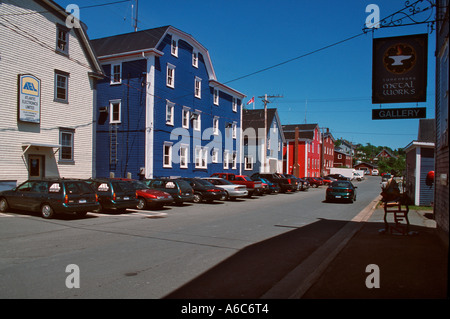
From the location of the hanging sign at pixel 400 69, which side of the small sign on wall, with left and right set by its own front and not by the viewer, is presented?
front

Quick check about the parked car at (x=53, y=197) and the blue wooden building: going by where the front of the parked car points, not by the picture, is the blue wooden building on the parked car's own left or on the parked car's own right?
on the parked car's own right

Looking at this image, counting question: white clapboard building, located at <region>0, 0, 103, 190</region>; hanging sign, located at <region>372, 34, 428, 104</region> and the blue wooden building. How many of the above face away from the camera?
0

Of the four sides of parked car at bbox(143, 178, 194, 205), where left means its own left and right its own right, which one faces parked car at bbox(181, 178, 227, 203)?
right

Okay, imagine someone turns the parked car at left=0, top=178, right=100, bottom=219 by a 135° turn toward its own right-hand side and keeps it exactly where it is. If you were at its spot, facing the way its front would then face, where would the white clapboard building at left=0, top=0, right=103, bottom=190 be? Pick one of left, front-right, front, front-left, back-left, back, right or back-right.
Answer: left

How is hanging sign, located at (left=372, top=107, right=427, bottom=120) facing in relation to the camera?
toward the camera

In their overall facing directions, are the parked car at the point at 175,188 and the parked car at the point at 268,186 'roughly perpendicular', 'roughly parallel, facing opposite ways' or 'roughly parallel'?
roughly parallel

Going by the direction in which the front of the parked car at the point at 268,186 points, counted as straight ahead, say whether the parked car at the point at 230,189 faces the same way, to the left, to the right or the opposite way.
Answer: the same way

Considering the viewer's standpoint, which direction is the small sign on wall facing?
facing the viewer and to the right of the viewer

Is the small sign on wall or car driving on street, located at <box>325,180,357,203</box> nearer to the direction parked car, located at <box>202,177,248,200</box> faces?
the small sign on wall

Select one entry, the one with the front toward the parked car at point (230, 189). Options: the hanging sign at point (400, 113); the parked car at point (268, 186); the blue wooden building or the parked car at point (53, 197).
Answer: the blue wooden building

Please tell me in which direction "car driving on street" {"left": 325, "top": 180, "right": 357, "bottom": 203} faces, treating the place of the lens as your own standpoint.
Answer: facing away from the viewer

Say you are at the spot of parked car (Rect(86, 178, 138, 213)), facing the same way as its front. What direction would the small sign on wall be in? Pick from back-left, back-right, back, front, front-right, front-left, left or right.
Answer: front

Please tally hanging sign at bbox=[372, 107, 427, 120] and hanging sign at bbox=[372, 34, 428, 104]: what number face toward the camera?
2
